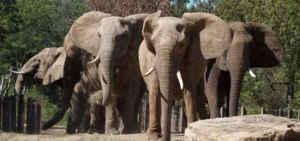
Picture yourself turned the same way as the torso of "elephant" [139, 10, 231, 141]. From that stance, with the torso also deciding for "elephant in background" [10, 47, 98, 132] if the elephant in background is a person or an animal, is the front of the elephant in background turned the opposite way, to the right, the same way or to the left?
to the right

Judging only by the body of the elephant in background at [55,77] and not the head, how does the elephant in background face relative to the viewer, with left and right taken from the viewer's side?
facing to the left of the viewer

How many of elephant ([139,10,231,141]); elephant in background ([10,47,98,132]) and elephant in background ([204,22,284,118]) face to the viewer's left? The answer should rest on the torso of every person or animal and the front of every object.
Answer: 1

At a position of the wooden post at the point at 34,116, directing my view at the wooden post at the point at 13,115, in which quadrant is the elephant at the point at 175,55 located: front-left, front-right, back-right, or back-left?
back-left

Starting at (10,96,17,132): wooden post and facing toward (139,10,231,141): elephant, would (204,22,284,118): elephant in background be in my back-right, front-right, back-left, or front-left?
front-left

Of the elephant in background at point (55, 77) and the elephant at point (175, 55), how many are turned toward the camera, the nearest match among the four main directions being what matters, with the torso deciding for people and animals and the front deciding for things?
1

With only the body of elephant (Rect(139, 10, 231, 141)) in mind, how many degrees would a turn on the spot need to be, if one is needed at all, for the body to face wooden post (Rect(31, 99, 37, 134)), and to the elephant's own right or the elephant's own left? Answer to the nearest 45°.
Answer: approximately 135° to the elephant's own right

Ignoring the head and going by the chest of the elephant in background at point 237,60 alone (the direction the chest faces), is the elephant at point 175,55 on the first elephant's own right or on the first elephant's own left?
on the first elephant's own right

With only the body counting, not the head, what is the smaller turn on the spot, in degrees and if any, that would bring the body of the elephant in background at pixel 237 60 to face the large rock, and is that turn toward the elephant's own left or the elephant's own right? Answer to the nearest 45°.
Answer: approximately 45° to the elephant's own right

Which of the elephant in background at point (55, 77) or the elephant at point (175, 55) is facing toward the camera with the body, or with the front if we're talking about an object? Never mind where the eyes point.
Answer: the elephant
